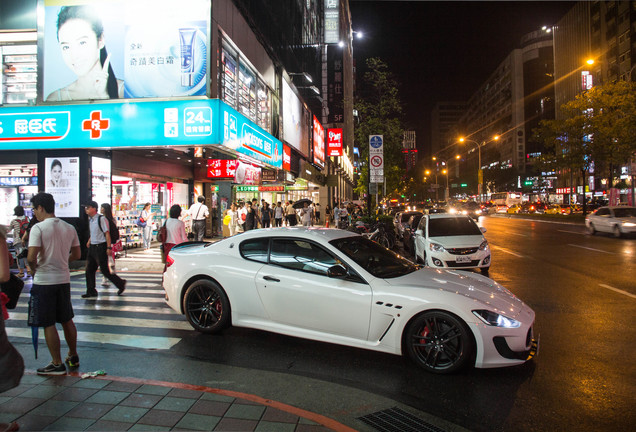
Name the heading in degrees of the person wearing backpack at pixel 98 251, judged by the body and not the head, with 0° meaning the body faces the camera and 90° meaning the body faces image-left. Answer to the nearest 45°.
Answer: approximately 45°

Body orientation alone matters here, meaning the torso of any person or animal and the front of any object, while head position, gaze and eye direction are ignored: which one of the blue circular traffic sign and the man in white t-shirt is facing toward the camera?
the blue circular traffic sign

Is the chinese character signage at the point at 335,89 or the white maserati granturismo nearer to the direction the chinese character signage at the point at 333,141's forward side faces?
the white maserati granturismo

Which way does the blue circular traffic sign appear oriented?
toward the camera

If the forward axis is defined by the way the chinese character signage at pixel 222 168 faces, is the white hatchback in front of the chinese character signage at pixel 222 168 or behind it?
in front

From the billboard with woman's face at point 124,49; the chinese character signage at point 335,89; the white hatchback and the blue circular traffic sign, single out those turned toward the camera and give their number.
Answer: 4

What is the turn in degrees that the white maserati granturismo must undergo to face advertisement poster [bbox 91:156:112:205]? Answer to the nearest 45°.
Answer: approximately 180°

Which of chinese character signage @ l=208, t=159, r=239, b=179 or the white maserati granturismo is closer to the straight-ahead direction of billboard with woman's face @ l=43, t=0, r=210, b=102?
the white maserati granturismo

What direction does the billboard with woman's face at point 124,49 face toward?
toward the camera

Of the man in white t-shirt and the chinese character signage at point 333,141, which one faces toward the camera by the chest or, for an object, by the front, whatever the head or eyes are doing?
the chinese character signage

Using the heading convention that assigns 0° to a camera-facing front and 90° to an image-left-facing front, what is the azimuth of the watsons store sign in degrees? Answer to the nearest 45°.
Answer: approximately 0°

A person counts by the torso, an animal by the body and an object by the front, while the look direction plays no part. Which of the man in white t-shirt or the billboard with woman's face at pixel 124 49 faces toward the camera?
the billboard with woman's face

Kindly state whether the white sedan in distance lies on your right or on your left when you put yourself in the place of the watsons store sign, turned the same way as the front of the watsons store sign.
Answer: on your left
